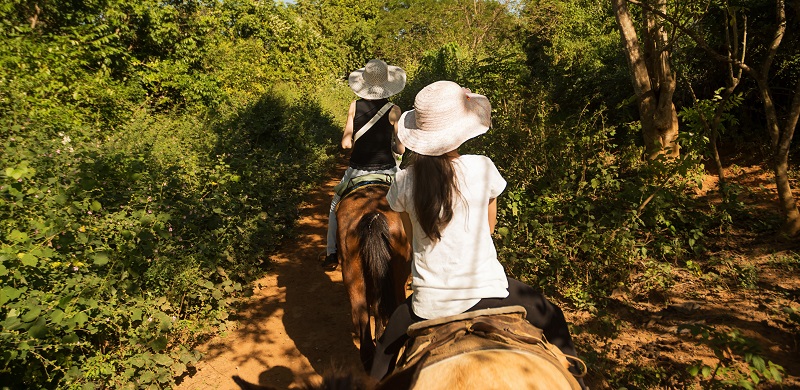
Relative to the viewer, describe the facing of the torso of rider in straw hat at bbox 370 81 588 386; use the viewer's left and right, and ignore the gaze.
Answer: facing away from the viewer

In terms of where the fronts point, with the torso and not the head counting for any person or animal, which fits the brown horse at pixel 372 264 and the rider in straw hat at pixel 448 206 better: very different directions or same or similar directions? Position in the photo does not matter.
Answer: same or similar directions

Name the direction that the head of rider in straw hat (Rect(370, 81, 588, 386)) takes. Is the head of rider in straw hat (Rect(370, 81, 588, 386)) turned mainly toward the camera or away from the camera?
away from the camera

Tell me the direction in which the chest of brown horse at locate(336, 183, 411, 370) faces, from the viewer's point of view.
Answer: away from the camera

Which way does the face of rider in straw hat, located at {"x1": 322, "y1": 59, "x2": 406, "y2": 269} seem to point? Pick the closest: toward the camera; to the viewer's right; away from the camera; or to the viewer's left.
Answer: away from the camera

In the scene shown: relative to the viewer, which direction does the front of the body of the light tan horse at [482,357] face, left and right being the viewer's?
facing away from the viewer

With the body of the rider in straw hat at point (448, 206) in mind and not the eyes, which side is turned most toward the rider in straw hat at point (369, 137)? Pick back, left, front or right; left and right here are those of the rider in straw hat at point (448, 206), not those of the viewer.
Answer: front

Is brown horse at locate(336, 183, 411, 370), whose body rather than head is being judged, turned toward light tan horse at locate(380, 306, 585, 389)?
no

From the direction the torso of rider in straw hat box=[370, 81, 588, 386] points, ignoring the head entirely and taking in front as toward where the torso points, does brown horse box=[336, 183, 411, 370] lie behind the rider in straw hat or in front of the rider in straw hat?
in front

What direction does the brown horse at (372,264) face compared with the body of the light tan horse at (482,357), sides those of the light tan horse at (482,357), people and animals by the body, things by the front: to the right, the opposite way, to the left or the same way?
the same way

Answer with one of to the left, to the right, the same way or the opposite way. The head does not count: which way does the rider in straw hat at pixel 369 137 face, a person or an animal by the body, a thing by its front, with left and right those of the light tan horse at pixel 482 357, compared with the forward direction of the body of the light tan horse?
the same way

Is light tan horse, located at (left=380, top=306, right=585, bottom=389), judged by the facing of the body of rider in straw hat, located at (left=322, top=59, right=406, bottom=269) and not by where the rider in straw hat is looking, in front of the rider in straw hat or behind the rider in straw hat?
behind

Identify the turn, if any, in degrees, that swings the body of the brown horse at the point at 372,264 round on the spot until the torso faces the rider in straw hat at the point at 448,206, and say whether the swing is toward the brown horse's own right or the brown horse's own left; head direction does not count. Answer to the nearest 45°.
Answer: approximately 180°

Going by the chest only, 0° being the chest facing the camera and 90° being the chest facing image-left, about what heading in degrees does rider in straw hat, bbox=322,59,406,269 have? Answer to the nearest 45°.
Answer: approximately 180°
